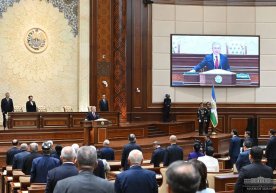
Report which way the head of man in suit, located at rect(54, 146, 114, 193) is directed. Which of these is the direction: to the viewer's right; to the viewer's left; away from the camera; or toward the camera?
away from the camera

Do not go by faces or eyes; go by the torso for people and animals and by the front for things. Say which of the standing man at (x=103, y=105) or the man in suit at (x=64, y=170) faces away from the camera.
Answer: the man in suit

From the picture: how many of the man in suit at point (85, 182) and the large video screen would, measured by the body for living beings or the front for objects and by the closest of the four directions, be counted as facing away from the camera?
1

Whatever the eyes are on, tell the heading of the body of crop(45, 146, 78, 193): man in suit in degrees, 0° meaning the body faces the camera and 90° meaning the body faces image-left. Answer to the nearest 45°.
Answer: approximately 180°

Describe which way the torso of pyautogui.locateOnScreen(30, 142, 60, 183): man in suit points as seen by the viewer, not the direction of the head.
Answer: away from the camera

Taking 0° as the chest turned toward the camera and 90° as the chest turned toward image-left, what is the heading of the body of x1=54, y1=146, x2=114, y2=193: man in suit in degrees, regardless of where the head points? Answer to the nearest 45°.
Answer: approximately 180°

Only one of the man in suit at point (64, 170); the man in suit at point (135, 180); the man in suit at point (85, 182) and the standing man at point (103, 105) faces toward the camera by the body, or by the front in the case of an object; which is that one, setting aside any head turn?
the standing man

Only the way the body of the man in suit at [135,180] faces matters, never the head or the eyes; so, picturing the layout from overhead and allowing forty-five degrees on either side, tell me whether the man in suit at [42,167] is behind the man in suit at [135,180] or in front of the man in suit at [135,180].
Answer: in front

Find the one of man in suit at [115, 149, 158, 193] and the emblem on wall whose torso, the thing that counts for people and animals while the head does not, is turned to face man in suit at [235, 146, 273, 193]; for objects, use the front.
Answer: the emblem on wall
